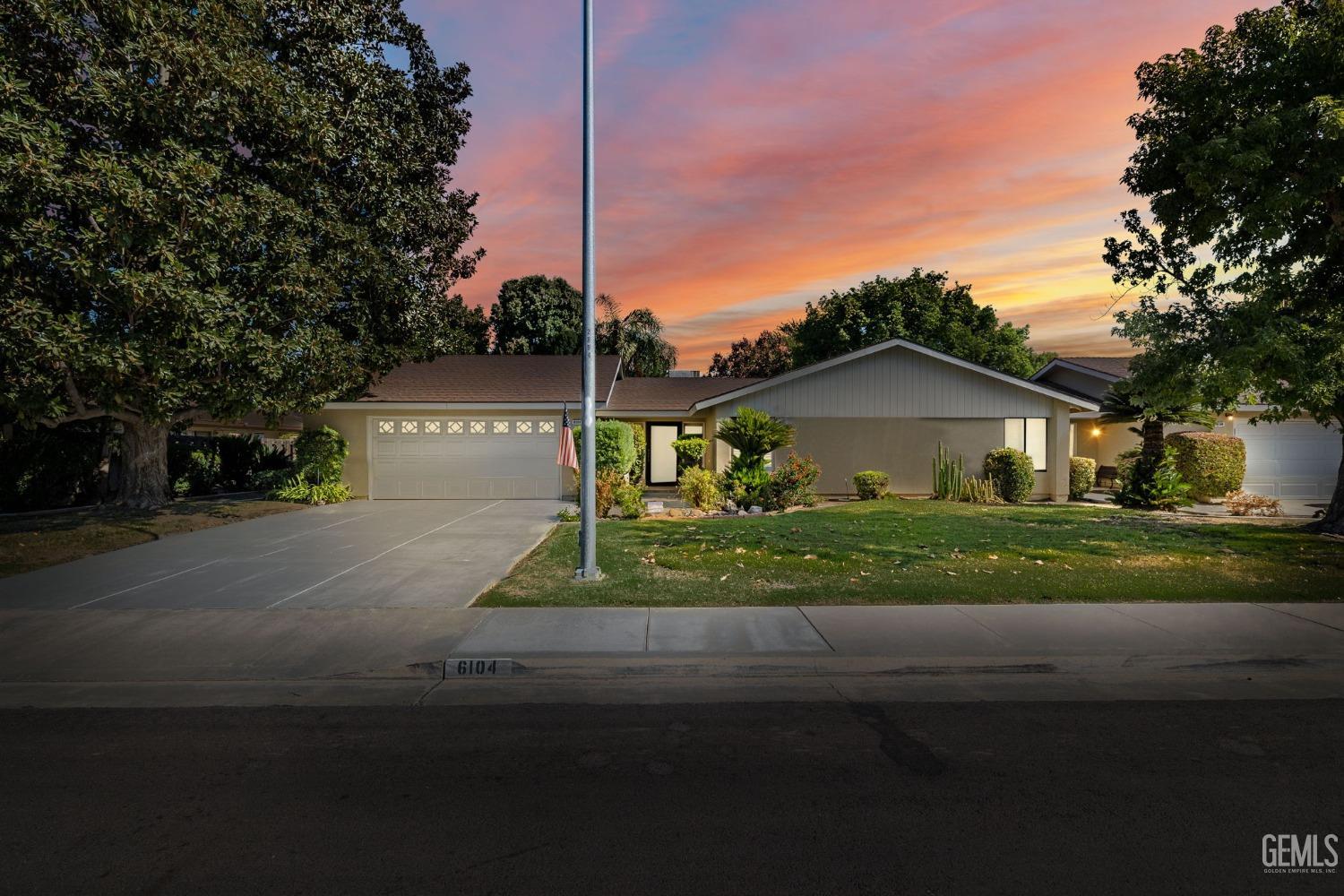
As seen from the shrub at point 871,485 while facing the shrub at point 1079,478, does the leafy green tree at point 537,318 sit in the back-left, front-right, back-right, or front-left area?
back-left

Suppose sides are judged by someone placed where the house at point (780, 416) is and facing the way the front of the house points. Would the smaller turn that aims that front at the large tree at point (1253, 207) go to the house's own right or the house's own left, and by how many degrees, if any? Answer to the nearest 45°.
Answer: approximately 45° to the house's own left

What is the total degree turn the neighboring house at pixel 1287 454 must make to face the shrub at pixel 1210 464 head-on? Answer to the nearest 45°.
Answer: approximately 45° to its right

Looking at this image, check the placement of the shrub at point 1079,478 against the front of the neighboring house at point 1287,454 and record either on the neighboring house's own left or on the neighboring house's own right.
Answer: on the neighboring house's own right

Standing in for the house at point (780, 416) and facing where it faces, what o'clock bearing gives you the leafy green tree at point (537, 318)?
The leafy green tree is roughly at 5 o'clock from the house.

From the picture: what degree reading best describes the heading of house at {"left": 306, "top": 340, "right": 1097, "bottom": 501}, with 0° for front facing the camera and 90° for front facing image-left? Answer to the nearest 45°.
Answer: approximately 0°

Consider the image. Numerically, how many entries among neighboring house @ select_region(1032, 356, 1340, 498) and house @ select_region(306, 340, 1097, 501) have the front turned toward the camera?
2

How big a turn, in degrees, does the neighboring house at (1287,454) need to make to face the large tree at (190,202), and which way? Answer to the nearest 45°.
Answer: approximately 45° to its right

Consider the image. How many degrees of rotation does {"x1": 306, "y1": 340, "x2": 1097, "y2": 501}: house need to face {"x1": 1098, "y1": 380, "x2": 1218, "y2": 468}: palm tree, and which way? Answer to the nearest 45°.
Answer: approximately 45° to its left

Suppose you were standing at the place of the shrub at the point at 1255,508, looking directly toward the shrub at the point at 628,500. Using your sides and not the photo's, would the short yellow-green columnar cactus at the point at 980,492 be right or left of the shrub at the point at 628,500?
right

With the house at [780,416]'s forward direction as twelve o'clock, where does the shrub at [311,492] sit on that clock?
The shrub is roughly at 3 o'clock from the house.

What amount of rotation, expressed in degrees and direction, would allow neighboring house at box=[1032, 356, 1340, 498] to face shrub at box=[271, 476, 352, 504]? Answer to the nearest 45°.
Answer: approximately 45° to its right

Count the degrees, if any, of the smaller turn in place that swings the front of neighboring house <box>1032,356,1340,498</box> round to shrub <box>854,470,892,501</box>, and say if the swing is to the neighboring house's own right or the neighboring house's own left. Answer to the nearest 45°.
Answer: approximately 45° to the neighboring house's own right

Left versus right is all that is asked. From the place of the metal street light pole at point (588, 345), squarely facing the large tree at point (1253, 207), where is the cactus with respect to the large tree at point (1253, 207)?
left

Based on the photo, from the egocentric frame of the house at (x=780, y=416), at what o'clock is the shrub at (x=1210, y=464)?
The shrub is roughly at 9 o'clock from the house.

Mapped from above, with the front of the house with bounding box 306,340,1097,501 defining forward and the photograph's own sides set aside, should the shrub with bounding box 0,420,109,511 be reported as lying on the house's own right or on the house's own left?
on the house's own right
